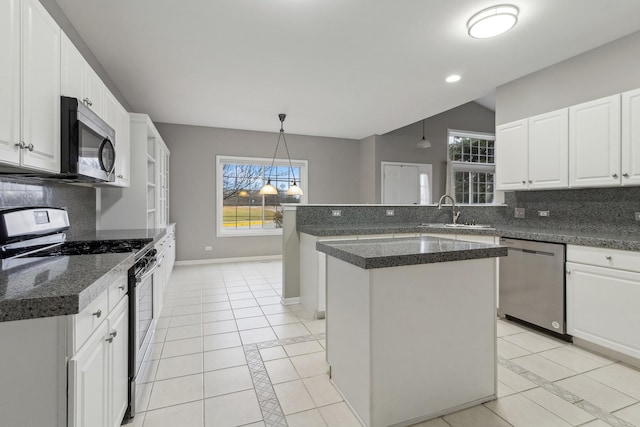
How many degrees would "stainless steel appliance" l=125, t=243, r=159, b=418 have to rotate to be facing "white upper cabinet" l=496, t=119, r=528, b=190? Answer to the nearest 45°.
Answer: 0° — it already faces it

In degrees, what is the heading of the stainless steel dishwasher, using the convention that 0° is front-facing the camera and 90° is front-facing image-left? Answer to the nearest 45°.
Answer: approximately 45°

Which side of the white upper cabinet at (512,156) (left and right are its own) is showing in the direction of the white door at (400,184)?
right

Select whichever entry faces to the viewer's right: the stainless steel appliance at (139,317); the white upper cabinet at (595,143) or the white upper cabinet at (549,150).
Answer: the stainless steel appliance

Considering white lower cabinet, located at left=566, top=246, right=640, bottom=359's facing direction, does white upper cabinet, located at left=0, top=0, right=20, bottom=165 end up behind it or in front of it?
in front

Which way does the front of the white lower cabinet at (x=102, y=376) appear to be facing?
to the viewer's right

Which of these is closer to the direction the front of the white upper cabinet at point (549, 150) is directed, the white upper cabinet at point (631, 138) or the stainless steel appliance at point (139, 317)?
the stainless steel appliance
